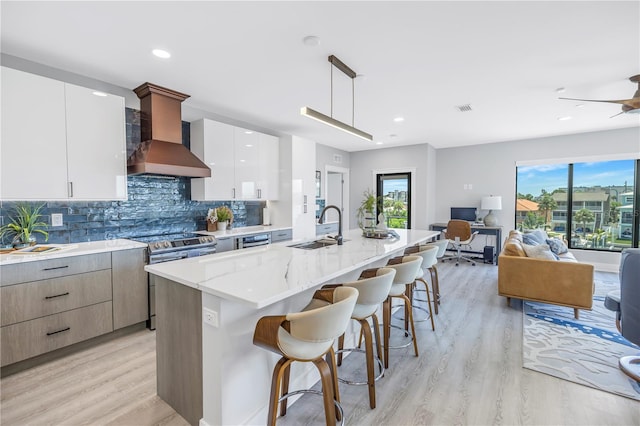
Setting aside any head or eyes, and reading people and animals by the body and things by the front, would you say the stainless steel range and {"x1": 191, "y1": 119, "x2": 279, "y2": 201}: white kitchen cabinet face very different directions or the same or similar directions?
same or similar directions

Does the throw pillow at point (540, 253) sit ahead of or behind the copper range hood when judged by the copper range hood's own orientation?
ahead

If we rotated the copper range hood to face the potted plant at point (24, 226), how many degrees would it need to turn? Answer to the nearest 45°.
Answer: approximately 135° to its right

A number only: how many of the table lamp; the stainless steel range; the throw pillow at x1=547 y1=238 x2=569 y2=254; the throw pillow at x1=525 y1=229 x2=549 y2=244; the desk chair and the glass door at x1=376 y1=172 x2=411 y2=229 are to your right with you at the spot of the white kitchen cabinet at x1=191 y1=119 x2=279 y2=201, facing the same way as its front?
1

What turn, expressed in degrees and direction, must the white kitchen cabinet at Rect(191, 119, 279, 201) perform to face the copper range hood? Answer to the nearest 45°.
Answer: approximately 90° to its right

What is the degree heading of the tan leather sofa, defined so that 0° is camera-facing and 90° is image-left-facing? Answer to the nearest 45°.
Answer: approximately 270°

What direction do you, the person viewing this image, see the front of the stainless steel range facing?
facing the viewer and to the right of the viewer

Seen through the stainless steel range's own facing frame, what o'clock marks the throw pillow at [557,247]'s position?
The throw pillow is roughly at 11 o'clock from the stainless steel range.

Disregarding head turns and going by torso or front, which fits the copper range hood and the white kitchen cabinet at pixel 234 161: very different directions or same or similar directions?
same or similar directions

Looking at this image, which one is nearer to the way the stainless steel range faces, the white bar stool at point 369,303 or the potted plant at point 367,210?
the white bar stool

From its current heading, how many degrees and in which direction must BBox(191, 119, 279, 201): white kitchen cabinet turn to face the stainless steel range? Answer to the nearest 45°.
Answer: approximately 90° to its right

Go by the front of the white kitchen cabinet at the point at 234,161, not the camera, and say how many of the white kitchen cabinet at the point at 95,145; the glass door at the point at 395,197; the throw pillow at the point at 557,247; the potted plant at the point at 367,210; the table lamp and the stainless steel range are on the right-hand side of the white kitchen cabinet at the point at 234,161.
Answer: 2

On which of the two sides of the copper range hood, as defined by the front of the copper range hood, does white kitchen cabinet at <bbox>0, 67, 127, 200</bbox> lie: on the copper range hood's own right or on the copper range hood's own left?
on the copper range hood's own right

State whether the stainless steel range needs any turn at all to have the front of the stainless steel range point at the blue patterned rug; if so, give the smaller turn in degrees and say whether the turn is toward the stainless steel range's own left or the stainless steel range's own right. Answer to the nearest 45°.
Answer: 0° — it already faces it

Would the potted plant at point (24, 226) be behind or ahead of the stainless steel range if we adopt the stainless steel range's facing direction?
behind

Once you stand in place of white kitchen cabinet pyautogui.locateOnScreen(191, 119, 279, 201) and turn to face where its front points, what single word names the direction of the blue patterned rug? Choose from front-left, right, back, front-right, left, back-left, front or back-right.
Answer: front

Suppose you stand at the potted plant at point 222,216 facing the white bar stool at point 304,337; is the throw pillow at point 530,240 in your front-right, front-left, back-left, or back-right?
front-left
